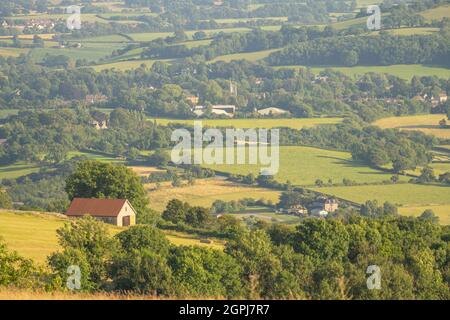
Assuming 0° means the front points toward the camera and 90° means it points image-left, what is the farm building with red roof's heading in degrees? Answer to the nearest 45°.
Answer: approximately 315°
